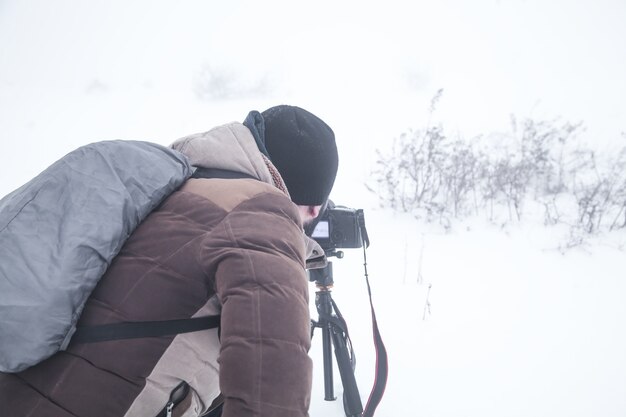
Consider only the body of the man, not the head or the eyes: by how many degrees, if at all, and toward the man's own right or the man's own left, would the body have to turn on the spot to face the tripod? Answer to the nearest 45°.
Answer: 0° — they already face it

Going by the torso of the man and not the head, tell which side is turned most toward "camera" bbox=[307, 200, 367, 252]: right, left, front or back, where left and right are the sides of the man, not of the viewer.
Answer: front

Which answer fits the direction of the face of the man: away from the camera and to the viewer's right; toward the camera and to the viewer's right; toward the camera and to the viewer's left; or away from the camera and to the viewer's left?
away from the camera and to the viewer's right

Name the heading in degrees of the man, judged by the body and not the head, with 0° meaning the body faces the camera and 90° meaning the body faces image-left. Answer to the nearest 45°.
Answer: approximately 225°
